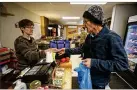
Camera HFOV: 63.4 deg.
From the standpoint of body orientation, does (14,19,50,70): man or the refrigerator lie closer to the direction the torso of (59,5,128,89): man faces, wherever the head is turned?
the man

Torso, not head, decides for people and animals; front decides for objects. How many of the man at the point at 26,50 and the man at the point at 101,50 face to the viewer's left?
1

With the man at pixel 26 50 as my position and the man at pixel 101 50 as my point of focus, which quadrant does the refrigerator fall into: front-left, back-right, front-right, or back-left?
front-left

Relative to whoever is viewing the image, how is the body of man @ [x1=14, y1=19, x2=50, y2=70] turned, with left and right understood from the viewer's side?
facing the viewer and to the right of the viewer

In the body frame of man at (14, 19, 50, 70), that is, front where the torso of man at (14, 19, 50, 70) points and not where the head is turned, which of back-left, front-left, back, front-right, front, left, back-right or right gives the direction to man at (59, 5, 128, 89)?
front

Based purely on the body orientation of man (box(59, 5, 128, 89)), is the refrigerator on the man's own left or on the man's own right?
on the man's own right

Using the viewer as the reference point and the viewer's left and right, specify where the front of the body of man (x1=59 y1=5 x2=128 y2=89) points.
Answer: facing to the left of the viewer

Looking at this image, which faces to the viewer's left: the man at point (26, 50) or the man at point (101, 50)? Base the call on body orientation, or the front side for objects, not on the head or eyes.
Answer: the man at point (101, 50)

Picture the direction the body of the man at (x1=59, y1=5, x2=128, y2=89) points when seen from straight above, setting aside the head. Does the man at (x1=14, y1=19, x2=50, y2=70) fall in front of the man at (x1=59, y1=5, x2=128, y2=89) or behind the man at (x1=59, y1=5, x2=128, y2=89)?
in front

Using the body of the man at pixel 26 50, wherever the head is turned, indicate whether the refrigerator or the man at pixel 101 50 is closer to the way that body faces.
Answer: the man

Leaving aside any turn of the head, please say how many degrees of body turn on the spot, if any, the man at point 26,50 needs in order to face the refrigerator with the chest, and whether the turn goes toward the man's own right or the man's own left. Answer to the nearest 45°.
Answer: approximately 45° to the man's own left

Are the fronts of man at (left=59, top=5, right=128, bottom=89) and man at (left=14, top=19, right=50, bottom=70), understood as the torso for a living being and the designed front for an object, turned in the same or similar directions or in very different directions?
very different directions
